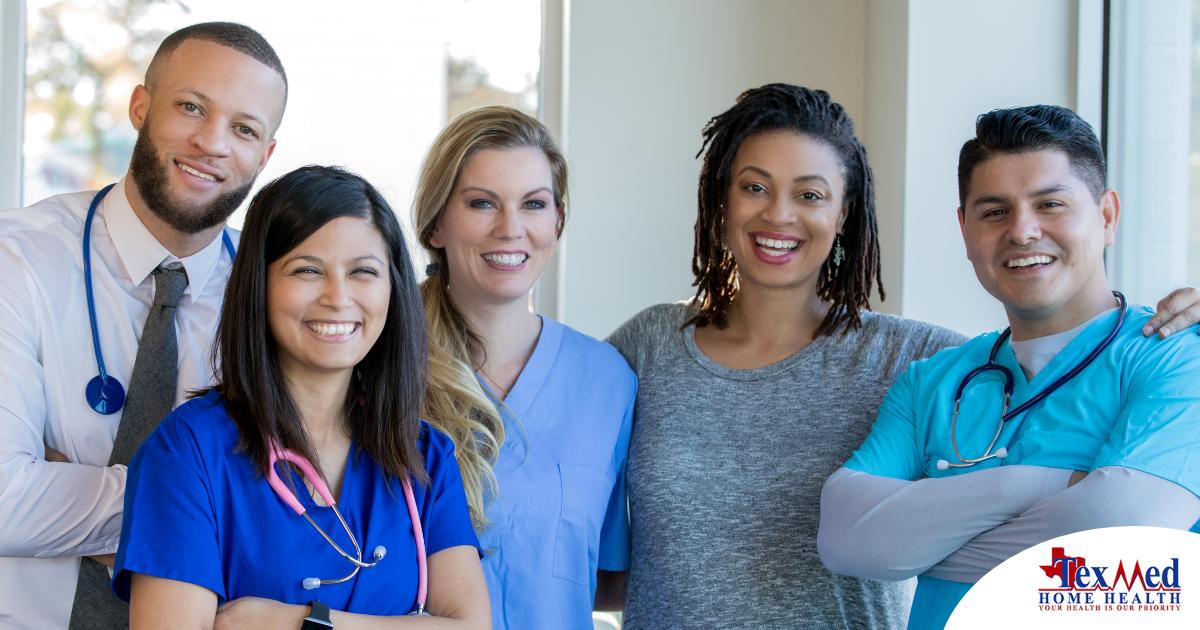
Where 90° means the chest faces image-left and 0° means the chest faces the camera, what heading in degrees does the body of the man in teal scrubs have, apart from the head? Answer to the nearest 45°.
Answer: approximately 45°

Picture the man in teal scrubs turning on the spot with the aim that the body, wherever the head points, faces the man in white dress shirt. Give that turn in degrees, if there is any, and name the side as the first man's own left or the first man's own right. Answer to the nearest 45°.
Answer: approximately 45° to the first man's own right

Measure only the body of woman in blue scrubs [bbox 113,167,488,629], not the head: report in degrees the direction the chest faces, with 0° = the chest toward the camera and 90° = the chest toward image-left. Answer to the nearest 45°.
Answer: approximately 315°

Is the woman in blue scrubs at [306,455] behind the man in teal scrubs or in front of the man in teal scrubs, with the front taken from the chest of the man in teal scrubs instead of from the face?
in front

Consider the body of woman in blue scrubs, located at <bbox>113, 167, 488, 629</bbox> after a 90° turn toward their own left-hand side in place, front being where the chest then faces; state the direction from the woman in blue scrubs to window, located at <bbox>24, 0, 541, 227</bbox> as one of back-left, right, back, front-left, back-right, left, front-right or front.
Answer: front-left
